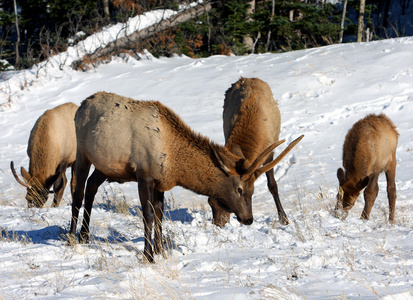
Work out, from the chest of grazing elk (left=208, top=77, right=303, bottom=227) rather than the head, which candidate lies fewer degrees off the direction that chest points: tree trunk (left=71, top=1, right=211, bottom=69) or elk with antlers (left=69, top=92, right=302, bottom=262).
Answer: the elk with antlers
